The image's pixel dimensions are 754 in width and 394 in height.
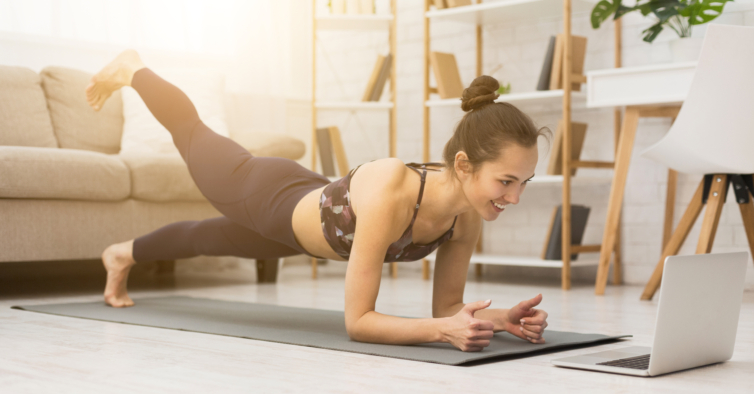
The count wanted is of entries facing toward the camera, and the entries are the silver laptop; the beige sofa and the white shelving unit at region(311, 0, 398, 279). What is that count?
2

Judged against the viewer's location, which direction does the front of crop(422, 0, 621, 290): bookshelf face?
facing the viewer and to the left of the viewer

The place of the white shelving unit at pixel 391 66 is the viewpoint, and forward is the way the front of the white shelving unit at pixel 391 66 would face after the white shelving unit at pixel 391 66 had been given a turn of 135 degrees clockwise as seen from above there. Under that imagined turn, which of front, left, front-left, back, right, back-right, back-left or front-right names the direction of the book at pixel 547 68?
back

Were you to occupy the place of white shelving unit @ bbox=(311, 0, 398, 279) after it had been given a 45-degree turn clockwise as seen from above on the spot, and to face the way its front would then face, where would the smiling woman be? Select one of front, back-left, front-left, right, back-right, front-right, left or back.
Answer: front-left

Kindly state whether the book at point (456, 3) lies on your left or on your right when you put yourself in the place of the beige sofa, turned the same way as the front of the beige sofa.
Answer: on your left

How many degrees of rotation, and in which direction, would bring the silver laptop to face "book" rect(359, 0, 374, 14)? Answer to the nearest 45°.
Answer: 0° — it already faces it

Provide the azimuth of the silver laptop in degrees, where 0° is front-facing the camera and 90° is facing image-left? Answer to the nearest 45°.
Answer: approximately 135°

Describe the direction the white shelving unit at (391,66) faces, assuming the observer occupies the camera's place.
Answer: facing the viewer

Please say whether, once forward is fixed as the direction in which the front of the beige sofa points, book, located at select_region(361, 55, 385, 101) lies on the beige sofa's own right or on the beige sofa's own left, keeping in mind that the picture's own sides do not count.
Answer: on the beige sofa's own left

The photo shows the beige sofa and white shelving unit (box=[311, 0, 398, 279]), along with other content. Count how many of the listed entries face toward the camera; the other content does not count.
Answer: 2
